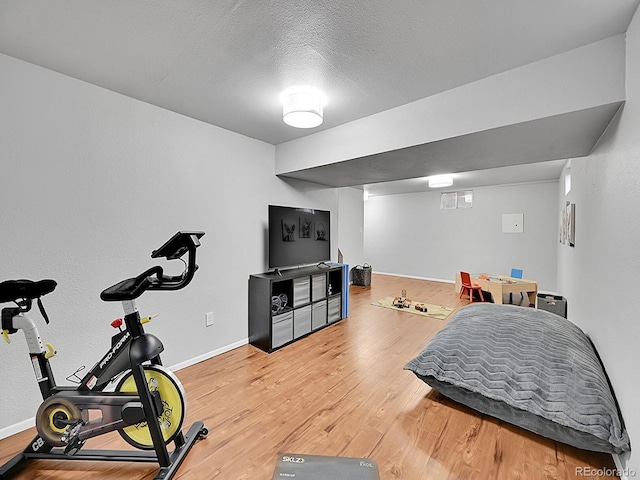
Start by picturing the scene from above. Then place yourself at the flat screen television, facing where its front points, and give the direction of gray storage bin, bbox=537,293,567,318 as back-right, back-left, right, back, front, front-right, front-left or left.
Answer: front-left

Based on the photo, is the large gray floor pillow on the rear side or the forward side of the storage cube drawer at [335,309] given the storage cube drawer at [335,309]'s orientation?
on the forward side

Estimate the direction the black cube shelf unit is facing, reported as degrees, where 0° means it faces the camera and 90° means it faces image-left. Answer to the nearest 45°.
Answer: approximately 315°

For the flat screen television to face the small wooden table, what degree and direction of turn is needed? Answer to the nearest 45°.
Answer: approximately 45° to its left

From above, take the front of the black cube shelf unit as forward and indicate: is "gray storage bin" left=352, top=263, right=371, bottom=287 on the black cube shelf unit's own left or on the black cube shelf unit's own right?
on the black cube shelf unit's own left

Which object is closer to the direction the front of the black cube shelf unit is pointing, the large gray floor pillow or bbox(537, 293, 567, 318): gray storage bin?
the large gray floor pillow

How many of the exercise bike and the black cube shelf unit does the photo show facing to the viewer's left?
0

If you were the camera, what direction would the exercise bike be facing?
facing the viewer and to the right of the viewer

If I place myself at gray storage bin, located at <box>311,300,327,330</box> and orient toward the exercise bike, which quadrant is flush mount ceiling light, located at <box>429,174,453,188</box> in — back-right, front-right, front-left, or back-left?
back-left

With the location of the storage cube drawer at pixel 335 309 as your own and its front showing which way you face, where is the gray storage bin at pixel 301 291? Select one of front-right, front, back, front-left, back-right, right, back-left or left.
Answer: right

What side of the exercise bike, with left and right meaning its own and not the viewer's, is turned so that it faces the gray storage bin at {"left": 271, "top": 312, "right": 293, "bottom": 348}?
left

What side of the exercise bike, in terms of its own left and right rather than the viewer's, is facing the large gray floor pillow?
front
